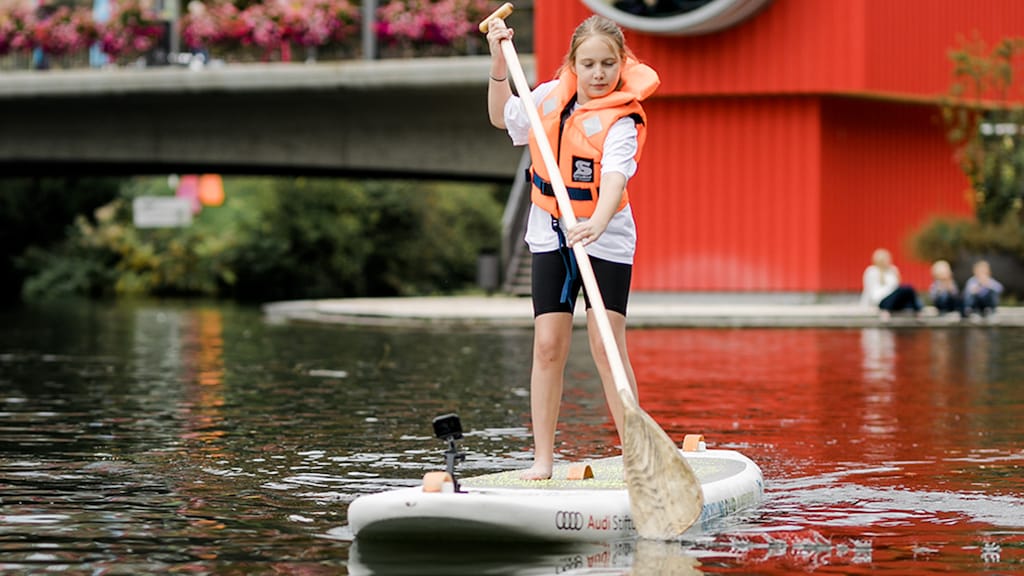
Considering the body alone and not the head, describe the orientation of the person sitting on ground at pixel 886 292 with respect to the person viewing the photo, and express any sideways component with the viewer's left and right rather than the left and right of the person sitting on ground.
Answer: facing the viewer and to the right of the viewer

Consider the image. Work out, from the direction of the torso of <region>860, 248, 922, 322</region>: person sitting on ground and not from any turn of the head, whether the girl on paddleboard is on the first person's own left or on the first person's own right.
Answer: on the first person's own right

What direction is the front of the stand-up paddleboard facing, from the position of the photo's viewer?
facing the viewer and to the left of the viewer

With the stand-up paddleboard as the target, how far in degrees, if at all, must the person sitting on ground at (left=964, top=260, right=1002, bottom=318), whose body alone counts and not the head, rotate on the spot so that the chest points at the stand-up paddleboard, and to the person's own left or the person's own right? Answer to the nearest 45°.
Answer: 0° — they already face it

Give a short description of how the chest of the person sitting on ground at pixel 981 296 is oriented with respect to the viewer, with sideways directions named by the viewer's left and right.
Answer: facing the viewer

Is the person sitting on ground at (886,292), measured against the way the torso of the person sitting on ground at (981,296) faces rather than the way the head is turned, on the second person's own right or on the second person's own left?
on the second person's own right

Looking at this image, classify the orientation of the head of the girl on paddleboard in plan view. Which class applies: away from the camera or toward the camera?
toward the camera

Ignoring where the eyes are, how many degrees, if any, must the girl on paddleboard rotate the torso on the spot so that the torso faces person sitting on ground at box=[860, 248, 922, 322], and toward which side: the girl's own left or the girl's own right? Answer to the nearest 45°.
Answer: approximately 180°

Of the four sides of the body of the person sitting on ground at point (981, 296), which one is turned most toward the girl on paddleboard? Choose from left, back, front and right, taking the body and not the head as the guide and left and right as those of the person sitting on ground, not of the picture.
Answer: front

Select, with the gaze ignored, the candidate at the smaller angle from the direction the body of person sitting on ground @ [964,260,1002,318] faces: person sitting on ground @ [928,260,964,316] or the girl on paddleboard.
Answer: the girl on paddleboard

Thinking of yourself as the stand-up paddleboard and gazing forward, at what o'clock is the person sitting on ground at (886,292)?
The person sitting on ground is roughly at 5 o'clock from the stand-up paddleboard.

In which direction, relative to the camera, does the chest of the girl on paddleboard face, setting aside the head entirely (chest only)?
toward the camera

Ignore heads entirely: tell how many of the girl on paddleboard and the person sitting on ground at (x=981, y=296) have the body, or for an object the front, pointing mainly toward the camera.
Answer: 2
